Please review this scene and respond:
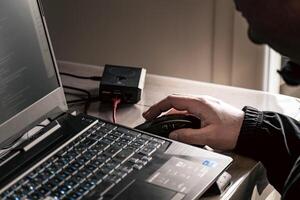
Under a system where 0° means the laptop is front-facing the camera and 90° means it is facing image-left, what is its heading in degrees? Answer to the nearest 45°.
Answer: approximately 315°
